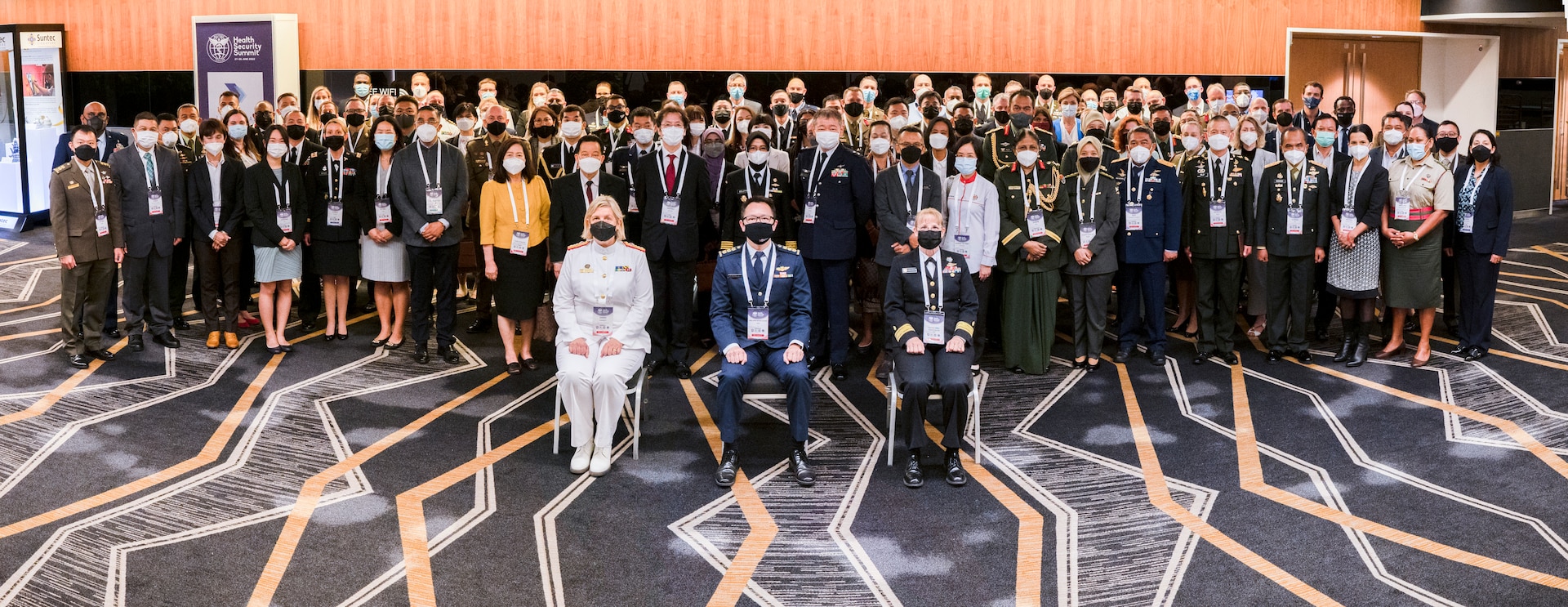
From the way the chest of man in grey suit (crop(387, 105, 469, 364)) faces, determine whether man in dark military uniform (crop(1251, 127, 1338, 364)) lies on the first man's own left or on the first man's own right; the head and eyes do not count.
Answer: on the first man's own left

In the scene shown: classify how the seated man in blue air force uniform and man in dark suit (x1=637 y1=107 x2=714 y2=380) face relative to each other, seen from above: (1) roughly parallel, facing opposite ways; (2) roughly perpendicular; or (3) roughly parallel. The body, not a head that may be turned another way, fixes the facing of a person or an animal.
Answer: roughly parallel

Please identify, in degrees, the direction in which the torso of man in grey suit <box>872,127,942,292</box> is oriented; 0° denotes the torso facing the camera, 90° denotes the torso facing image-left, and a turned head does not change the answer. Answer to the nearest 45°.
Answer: approximately 0°

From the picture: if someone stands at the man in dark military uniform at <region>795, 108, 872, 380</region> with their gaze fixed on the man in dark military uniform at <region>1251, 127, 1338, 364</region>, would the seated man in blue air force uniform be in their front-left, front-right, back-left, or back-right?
back-right

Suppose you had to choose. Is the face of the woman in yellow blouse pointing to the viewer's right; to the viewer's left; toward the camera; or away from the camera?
toward the camera

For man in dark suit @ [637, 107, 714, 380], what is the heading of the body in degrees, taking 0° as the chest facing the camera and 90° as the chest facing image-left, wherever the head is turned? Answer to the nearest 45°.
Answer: approximately 0°

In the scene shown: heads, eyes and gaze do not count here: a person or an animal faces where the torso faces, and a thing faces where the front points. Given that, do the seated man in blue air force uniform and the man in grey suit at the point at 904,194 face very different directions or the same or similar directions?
same or similar directions

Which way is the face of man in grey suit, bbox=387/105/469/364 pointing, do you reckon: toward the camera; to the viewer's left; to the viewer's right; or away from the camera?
toward the camera

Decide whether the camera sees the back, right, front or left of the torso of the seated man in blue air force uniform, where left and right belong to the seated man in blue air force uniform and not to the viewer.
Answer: front

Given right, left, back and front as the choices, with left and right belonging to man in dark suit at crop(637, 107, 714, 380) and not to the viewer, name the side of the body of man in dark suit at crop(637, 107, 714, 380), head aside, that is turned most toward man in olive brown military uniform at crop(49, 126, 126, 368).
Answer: right

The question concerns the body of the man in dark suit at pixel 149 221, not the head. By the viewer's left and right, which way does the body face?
facing the viewer

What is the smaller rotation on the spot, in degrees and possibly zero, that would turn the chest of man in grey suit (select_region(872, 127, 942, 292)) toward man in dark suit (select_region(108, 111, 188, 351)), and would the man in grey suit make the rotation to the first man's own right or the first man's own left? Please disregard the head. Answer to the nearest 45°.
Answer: approximately 90° to the first man's own right

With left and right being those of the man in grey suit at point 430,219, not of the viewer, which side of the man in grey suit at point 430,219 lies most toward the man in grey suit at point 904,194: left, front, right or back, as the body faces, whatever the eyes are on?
left
